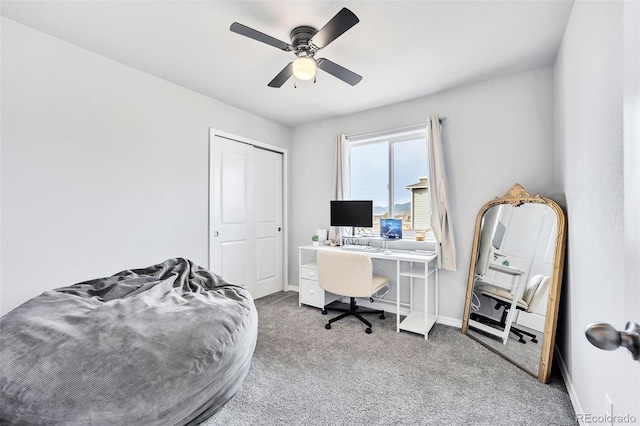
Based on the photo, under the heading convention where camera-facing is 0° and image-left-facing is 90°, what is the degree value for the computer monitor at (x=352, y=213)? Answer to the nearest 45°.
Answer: approximately 0°

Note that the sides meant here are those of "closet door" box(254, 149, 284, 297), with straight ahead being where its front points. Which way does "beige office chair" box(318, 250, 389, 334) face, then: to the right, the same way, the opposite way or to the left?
to the left

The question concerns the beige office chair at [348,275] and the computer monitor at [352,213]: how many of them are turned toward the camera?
1

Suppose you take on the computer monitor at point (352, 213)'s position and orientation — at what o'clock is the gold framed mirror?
The gold framed mirror is roughly at 10 o'clock from the computer monitor.

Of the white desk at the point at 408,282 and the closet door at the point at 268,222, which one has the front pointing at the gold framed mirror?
the closet door

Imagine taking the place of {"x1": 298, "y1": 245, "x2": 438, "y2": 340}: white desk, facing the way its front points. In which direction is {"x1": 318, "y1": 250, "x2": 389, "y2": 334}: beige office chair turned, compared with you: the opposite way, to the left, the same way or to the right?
the opposite way

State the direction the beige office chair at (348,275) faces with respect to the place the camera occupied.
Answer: facing away from the viewer and to the right of the viewer
